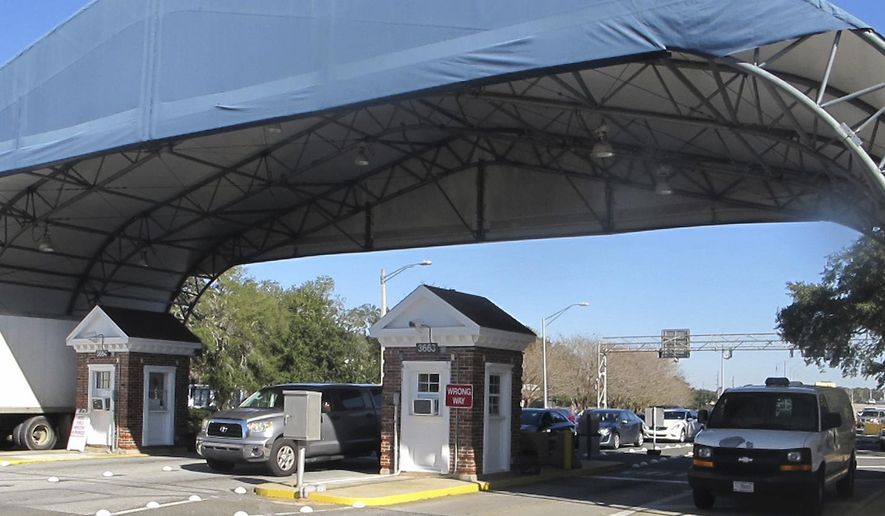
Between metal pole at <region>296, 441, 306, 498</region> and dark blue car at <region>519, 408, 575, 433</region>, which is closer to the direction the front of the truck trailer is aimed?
the metal pole

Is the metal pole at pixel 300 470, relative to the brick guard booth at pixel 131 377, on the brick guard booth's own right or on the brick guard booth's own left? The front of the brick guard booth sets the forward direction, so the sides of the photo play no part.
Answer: on the brick guard booth's own left

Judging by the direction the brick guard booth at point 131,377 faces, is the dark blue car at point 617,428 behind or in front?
behind

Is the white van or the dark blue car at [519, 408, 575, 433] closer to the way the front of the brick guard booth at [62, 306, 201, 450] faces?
the white van

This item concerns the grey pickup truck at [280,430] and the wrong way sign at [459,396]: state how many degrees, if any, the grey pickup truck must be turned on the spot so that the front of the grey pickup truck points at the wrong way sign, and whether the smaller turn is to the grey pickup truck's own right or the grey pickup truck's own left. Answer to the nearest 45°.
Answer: approximately 90° to the grey pickup truck's own left

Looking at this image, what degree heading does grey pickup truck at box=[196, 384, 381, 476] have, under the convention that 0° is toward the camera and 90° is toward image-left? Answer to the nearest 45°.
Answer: approximately 45°

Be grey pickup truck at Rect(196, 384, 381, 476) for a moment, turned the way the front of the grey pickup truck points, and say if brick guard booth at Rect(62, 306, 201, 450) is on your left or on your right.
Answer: on your right

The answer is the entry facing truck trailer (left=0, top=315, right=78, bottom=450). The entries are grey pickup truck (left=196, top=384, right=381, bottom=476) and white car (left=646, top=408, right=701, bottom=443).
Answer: the white car
